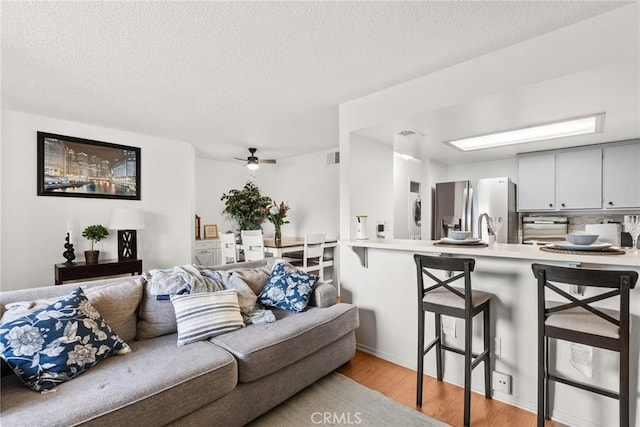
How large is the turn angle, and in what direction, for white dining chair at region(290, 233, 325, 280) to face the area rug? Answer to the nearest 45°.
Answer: approximately 135° to its left

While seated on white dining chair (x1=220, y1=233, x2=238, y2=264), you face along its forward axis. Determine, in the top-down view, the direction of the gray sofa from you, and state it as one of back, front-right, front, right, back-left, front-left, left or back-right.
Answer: back-right

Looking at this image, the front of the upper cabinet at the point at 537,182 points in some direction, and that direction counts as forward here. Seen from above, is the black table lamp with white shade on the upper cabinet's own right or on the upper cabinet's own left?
on the upper cabinet's own right

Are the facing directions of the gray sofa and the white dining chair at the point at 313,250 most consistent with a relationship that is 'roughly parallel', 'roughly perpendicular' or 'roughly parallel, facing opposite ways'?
roughly parallel, facing opposite ways

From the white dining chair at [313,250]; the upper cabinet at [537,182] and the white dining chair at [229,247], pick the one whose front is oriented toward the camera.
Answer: the upper cabinet

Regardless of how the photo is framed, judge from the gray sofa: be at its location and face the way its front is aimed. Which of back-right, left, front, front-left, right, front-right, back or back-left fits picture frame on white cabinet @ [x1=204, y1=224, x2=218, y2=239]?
back-left

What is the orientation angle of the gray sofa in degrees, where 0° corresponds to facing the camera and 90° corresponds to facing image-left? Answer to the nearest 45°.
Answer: approximately 315°

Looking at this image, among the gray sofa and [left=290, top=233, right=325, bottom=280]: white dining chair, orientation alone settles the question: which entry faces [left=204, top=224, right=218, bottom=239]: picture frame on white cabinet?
the white dining chair

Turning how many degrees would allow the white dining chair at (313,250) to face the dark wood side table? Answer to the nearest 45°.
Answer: approximately 45° to its left

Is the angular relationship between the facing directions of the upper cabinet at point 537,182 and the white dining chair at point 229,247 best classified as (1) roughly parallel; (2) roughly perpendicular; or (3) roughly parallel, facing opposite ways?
roughly parallel, facing opposite ways

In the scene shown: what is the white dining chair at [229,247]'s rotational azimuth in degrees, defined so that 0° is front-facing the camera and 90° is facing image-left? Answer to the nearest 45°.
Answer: approximately 225°

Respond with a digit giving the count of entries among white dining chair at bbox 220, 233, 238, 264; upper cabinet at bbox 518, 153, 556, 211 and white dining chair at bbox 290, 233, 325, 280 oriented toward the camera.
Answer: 1

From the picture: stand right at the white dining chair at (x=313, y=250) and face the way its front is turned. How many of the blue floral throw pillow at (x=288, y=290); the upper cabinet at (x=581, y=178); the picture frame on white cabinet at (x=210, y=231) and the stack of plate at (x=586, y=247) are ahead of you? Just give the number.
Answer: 1

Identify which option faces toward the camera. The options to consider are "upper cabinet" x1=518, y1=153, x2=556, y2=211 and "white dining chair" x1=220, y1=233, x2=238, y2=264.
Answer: the upper cabinet

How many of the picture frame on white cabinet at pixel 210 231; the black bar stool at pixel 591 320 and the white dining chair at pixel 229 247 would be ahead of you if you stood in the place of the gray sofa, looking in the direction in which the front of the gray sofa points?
1

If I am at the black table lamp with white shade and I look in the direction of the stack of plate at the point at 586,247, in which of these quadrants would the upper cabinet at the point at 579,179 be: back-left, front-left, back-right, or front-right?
front-left

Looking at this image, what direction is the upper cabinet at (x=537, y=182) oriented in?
toward the camera

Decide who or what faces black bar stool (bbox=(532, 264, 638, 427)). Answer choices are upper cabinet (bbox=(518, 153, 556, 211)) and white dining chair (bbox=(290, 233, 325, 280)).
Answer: the upper cabinet

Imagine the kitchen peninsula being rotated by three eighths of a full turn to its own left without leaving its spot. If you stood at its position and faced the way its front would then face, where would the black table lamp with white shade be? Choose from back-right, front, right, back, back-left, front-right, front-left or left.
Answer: back

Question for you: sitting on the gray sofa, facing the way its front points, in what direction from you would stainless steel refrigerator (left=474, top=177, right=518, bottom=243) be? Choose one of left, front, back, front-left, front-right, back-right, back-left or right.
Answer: front-left
